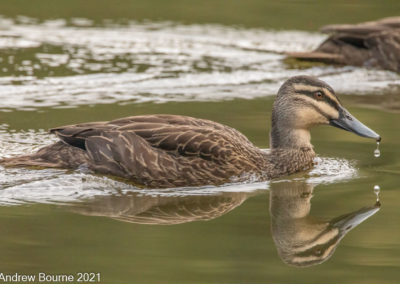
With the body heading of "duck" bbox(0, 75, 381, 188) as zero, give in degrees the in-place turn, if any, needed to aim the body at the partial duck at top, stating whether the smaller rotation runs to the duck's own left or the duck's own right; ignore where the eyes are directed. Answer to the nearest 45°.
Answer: approximately 45° to the duck's own left

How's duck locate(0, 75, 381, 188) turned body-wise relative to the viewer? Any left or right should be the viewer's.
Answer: facing to the right of the viewer
